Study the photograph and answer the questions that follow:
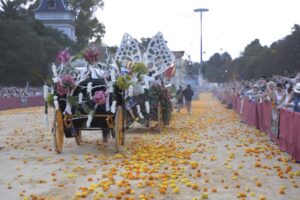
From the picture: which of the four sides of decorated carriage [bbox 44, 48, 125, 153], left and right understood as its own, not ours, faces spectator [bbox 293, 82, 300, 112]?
right

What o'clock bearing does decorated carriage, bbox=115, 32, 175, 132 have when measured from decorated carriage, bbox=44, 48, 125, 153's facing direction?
decorated carriage, bbox=115, 32, 175, 132 is roughly at 1 o'clock from decorated carriage, bbox=44, 48, 125, 153.

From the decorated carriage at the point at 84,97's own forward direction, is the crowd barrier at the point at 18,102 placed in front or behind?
in front

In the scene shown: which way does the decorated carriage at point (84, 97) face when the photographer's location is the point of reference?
facing away from the viewer
